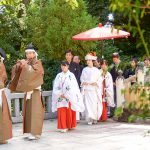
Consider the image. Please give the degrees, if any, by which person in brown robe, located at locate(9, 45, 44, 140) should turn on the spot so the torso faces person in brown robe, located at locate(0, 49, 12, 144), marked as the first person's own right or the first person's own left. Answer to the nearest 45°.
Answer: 0° — they already face them

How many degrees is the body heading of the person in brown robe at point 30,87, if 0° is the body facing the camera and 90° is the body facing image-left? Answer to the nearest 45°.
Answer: approximately 45°
